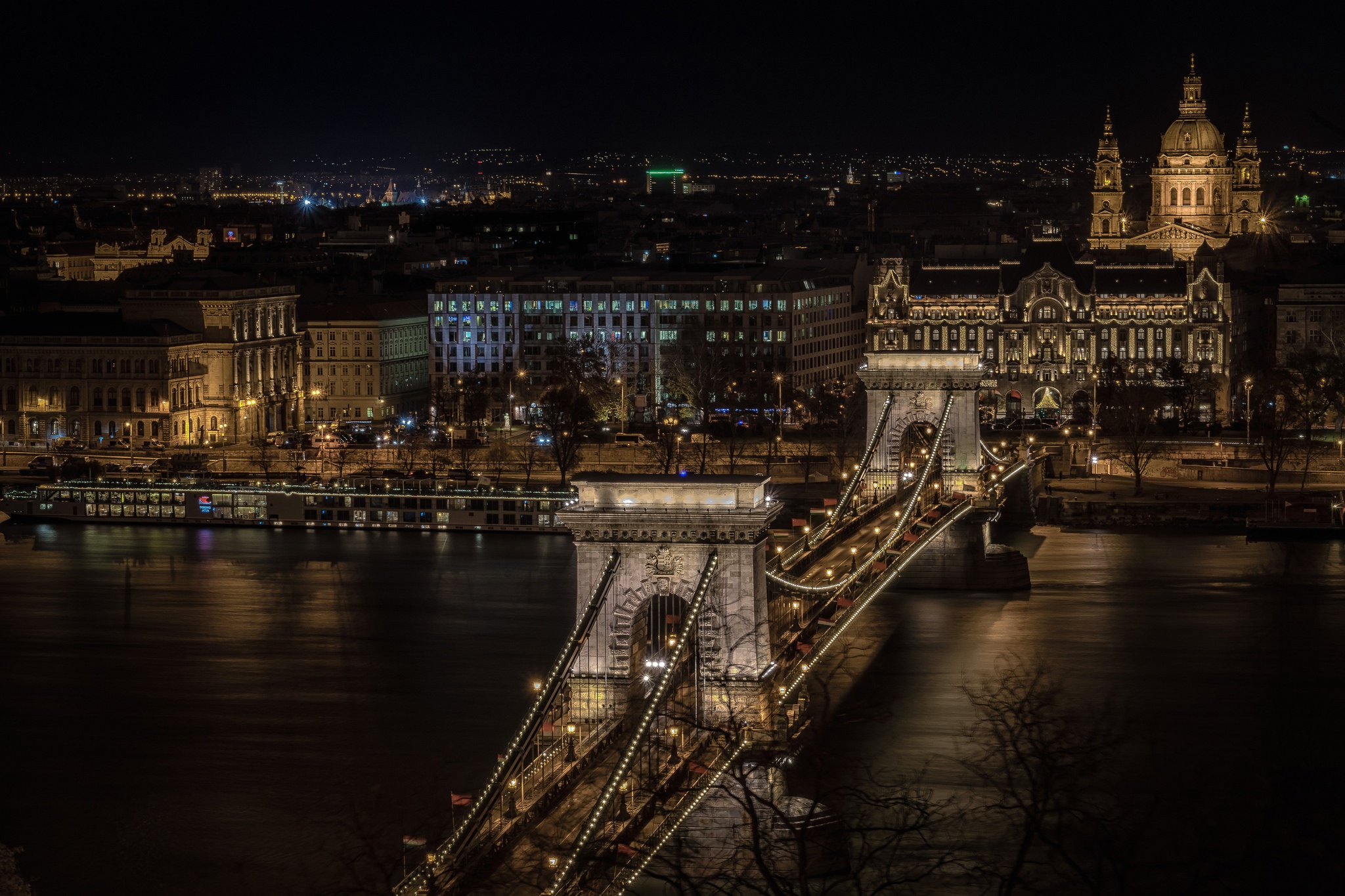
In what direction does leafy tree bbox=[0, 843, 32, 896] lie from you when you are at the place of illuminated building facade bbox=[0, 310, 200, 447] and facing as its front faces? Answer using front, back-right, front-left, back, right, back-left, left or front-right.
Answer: front

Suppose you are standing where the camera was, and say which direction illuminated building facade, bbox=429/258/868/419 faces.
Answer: facing the viewer

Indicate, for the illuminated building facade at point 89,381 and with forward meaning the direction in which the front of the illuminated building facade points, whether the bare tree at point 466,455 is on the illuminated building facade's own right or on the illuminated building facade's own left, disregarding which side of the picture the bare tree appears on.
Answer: on the illuminated building facade's own left

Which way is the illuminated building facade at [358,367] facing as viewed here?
toward the camera

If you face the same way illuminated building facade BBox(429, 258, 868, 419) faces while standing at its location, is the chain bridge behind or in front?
in front
